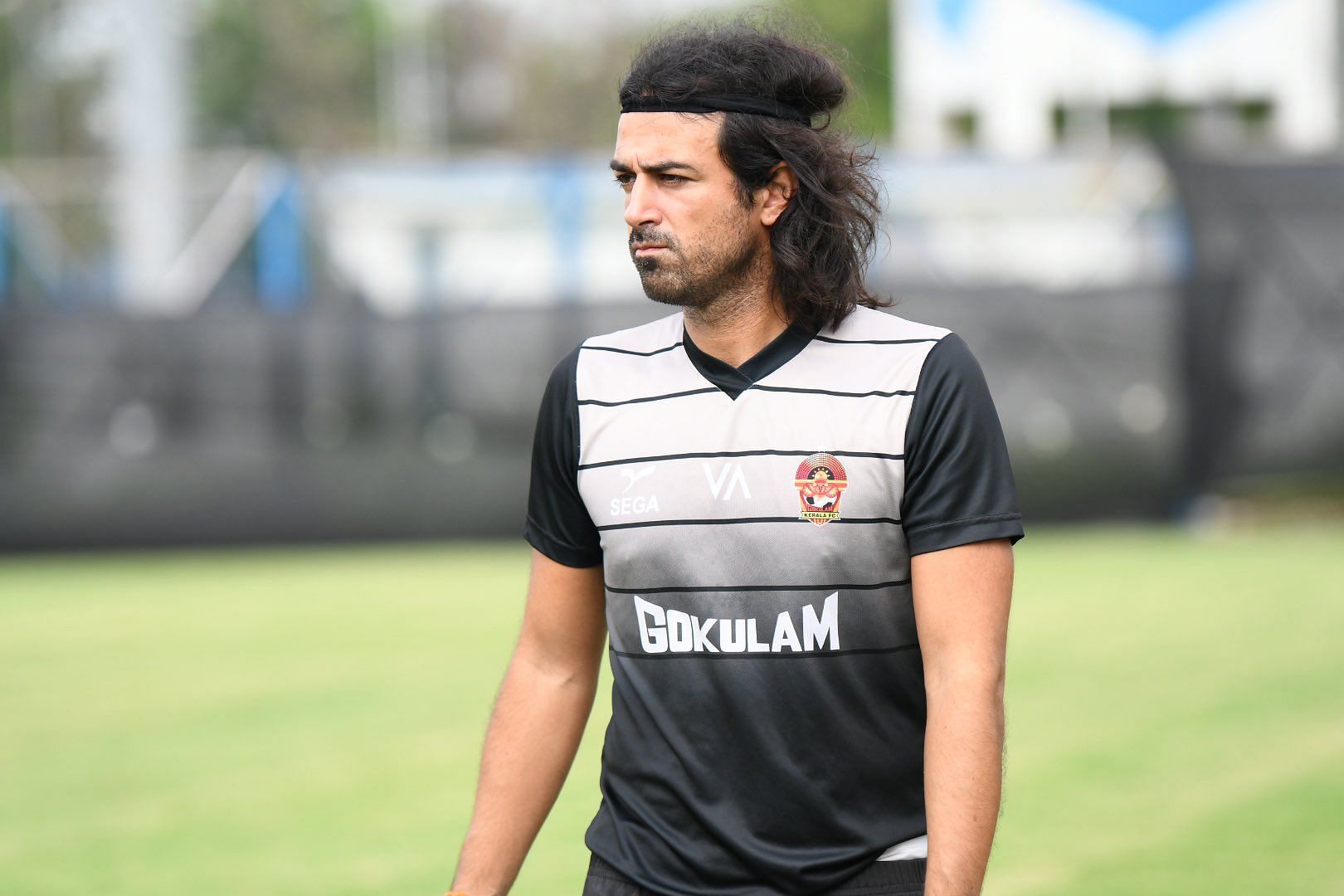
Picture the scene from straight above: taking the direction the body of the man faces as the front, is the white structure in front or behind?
behind

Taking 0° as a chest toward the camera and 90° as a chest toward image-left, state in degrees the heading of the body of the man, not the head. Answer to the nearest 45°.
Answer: approximately 45°
